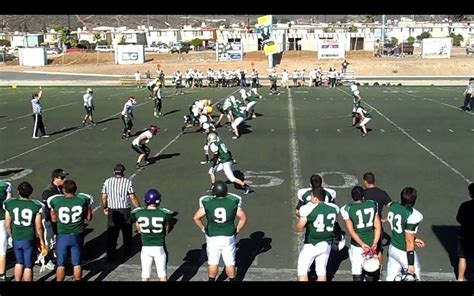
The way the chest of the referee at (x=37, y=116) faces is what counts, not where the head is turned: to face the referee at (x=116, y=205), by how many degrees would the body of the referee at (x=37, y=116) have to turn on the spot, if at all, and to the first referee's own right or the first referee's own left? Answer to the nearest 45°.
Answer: approximately 90° to the first referee's own right

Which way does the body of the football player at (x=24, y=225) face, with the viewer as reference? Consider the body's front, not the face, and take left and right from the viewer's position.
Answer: facing away from the viewer

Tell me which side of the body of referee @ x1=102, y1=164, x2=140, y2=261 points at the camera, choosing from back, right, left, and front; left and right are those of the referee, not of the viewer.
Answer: back

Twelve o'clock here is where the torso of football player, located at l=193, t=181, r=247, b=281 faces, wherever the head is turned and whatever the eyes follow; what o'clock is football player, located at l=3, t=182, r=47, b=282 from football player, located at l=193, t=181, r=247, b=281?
football player, located at l=3, t=182, r=47, b=282 is roughly at 9 o'clock from football player, located at l=193, t=181, r=247, b=281.

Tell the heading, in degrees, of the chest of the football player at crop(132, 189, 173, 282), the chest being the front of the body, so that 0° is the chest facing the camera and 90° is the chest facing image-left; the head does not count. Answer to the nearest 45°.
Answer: approximately 180°

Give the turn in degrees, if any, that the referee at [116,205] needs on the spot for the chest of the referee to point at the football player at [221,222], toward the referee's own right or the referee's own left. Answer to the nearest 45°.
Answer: approximately 135° to the referee's own right

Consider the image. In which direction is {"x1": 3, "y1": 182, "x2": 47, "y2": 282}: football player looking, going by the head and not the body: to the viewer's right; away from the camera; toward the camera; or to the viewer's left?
away from the camera

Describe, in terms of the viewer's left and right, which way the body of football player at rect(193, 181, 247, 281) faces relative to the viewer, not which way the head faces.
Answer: facing away from the viewer

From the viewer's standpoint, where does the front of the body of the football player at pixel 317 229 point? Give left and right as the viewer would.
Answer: facing away from the viewer and to the left of the viewer

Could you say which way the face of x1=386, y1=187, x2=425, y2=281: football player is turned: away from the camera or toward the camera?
away from the camera

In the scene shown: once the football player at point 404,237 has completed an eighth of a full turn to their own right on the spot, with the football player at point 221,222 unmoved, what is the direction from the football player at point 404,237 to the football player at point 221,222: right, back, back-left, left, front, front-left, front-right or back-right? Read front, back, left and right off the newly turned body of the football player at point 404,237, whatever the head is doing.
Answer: back

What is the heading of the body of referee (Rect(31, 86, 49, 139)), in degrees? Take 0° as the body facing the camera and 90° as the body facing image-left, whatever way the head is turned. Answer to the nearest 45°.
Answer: approximately 270°
